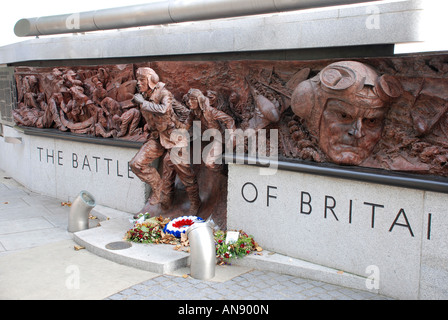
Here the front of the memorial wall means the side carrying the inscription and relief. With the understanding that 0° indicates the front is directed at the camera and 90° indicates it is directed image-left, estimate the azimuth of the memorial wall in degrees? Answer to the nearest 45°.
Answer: approximately 45°

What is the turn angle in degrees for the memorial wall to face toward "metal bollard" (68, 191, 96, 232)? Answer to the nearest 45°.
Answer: approximately 90° to its right
